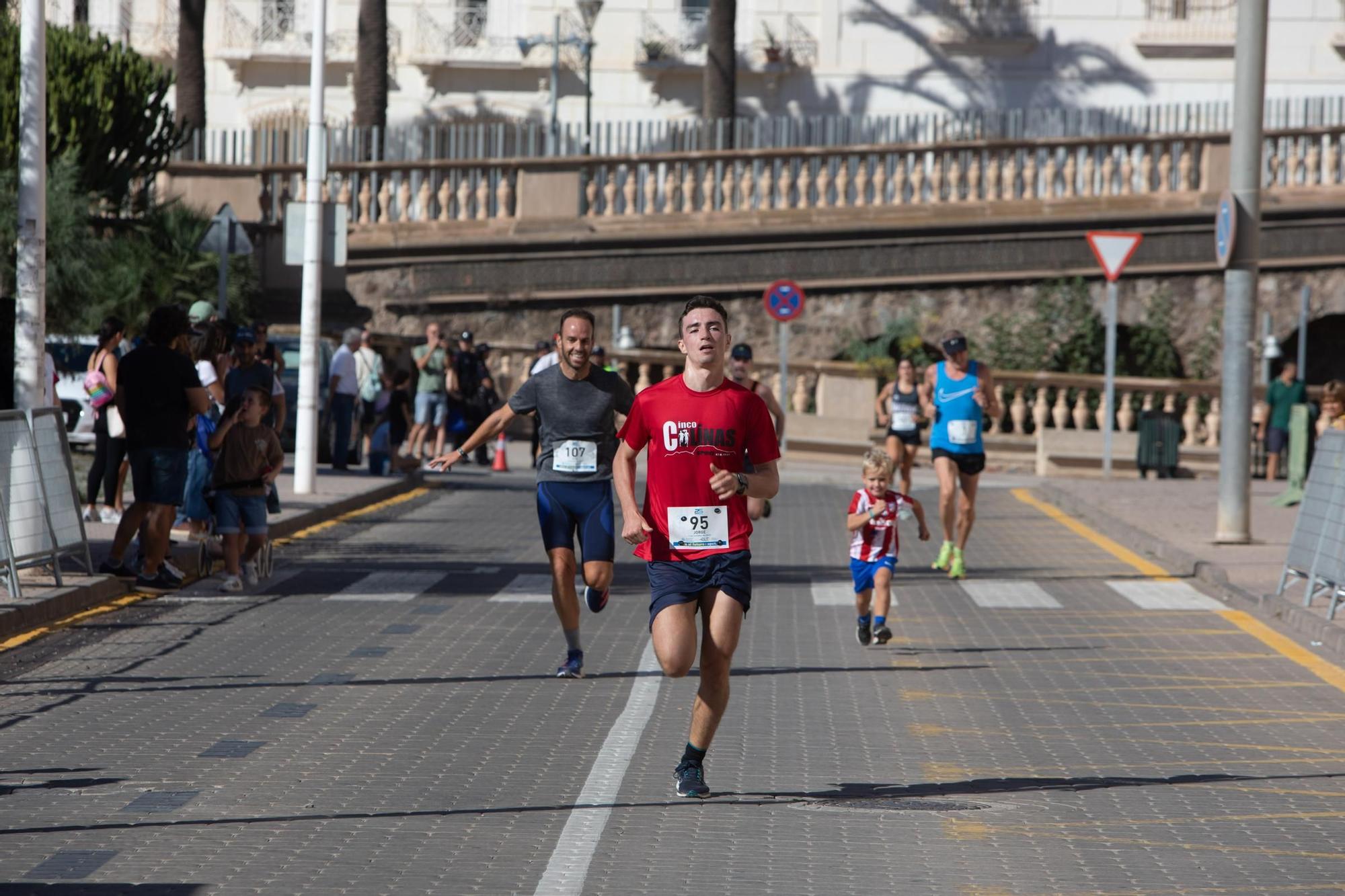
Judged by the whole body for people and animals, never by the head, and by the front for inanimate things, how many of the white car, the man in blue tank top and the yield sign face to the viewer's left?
0

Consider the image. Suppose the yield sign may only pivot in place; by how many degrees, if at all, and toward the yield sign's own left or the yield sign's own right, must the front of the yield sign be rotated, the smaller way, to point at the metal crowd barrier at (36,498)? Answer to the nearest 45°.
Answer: approximately 45° to the yield sign's own right

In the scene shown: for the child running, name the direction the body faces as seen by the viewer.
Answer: toward the camera

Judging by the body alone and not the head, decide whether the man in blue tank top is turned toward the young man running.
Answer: yes

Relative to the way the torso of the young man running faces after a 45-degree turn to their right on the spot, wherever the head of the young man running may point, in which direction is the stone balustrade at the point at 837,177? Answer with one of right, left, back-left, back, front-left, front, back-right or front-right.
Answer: back-right

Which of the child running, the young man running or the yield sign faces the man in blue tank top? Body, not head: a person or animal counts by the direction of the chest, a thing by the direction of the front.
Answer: the yield sign

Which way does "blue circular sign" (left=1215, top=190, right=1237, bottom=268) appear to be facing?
to the viewer's left

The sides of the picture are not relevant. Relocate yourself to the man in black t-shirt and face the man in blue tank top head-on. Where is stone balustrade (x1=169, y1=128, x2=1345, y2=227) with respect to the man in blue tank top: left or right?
left

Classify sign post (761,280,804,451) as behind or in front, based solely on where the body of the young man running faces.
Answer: behind

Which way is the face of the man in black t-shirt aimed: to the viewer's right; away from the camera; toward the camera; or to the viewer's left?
away from the camera
